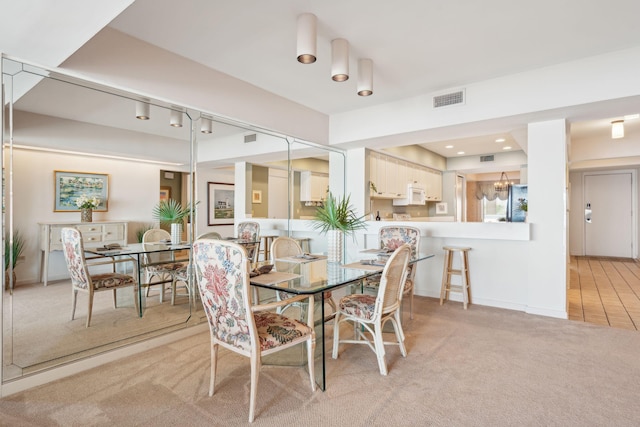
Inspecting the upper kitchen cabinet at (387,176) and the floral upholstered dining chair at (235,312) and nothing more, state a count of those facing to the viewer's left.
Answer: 0

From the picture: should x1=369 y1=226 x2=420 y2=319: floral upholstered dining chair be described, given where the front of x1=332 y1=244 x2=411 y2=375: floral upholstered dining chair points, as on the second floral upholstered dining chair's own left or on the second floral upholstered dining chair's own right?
on the second floral upholstered dining chair's own right

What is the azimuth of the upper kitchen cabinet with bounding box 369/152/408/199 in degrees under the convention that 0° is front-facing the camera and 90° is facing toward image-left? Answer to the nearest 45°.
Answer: approximately 315°

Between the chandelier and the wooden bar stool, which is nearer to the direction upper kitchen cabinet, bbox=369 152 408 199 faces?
the wooden bar stool

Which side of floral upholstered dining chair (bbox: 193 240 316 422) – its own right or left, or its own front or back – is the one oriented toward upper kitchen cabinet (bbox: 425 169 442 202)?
front

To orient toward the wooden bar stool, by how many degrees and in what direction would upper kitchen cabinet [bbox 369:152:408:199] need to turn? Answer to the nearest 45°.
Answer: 0° — it already faces it

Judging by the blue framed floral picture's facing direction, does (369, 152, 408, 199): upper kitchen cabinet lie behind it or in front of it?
in front

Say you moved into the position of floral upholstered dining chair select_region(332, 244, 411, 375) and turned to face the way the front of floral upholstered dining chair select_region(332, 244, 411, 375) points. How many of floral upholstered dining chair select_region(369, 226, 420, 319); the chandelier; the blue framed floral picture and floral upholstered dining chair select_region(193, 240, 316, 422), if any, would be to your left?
1

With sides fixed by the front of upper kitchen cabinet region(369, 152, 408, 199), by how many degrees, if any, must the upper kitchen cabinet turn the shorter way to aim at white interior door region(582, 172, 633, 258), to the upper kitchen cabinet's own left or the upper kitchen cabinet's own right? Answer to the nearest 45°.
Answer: approximately 90° to the upper kitchen cabinet's own left

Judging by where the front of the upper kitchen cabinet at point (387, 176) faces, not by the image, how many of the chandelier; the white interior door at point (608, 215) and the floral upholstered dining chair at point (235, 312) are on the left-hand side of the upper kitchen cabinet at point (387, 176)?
2
